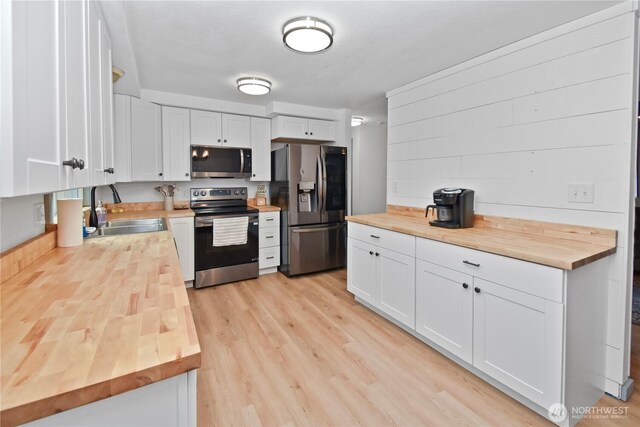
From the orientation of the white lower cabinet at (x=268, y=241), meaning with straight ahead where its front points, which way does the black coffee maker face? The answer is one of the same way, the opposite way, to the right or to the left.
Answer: to the right

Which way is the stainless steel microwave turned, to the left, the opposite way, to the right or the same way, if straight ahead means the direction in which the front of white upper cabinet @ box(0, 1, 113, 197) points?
to the right

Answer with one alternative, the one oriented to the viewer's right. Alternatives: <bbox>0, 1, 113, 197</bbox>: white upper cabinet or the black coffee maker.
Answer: the white upper cabinet

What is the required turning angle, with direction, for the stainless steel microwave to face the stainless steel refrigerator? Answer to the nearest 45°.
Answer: approximately 90° to its left

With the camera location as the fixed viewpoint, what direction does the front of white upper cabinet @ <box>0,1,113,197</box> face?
facing to the right of the viewer

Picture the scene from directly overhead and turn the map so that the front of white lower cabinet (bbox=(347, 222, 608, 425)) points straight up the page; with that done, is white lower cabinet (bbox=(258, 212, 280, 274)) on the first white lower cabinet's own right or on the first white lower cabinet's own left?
on the first white lower cabinet's own right

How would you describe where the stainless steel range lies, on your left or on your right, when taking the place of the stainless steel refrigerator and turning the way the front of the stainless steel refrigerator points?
on your right
